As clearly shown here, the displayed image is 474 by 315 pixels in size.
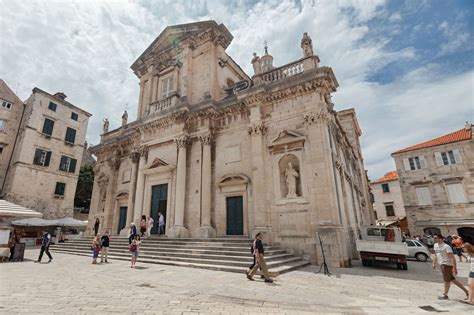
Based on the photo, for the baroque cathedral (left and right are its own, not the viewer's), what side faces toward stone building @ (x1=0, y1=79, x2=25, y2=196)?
right

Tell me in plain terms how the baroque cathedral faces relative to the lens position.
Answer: facing the viewer and to the left of the viewer

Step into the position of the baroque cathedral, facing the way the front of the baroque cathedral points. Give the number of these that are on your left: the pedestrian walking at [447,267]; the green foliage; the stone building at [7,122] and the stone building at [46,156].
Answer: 1

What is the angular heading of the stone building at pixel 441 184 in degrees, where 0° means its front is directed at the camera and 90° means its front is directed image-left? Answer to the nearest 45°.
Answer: approximately 45°

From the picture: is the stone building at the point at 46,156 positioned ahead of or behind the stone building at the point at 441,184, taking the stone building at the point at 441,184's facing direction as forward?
ahead

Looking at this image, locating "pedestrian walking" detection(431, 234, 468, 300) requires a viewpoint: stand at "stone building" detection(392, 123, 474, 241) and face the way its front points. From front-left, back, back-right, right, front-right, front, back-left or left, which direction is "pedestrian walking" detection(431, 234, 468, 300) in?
front-left

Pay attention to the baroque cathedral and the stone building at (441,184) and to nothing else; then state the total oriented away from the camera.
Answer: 0

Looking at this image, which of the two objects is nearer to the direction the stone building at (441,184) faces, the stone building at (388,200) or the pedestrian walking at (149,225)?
the pedestrian walking

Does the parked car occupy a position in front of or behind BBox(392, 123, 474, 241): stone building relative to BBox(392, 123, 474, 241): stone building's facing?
in front

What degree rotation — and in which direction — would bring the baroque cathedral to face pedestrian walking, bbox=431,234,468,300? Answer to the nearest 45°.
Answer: approximately 90° to its left

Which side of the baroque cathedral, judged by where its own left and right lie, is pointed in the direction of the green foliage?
right

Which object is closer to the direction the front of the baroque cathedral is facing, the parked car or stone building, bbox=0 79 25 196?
the stone building
